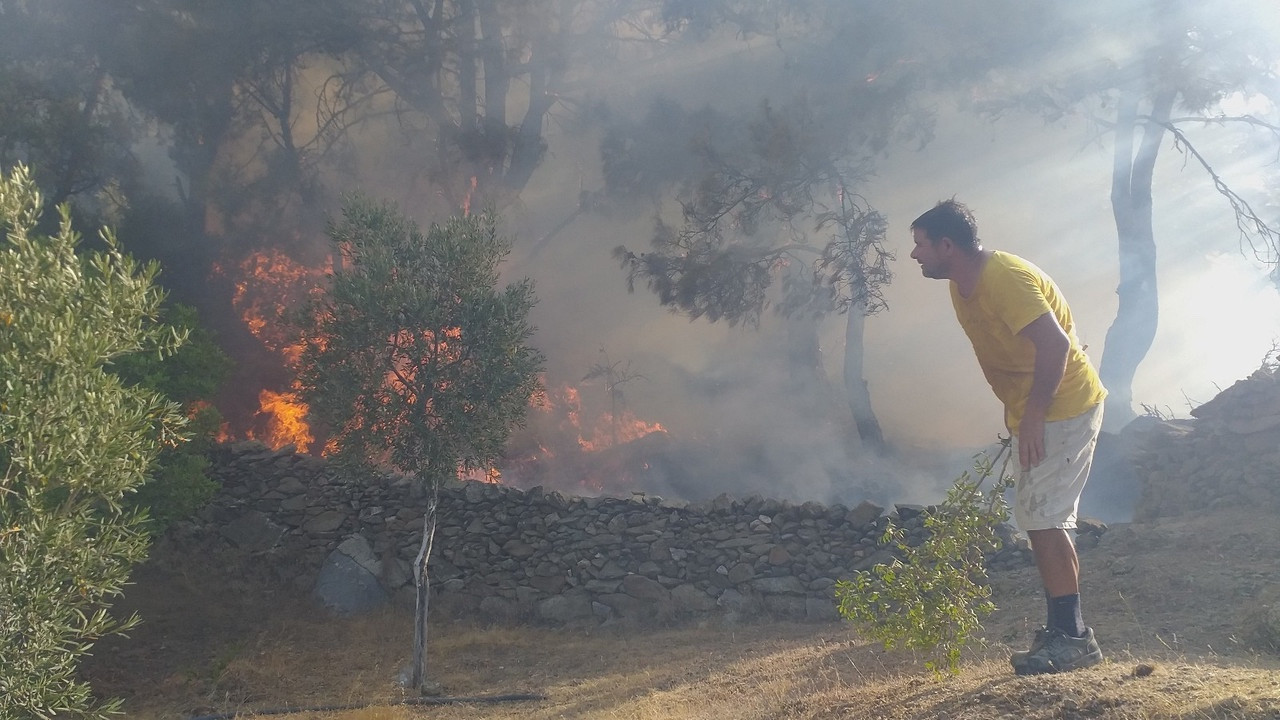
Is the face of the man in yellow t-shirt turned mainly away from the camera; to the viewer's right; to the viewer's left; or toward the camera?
to the viewer's left

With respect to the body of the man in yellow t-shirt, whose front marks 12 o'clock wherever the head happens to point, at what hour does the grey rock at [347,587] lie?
The grey rock is roughly at 1 o'clock from the man in yellow t-shirt.

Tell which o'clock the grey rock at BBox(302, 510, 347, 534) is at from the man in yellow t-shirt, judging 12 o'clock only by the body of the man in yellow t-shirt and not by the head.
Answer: The grey rock is roughly at 1 o'clock from the man in yellow t-shirt.

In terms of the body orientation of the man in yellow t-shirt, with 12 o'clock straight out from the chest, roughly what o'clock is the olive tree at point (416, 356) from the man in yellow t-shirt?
The olive tree is roughly at 1 o'clock from the man in yellow t-shirt.

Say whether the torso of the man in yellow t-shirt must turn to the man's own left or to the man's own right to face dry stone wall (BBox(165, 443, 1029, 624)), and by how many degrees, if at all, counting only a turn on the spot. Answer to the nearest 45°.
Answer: approximately 45° to the man's own right

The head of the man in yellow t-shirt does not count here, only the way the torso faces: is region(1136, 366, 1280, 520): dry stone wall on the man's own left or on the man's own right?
on the man's own right

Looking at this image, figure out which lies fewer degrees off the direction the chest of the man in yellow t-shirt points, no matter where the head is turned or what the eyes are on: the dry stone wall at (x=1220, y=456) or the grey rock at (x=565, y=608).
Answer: the grey rock

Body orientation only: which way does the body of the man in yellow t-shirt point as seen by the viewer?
to the viewer's left

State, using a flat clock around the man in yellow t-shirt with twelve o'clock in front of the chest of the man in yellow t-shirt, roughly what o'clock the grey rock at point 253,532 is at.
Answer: The grey rock is roughly at 1 o'clock from the man in yellow t-shirt.

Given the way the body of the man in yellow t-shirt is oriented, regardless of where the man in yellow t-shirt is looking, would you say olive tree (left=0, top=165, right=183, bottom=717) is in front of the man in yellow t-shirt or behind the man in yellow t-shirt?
in front

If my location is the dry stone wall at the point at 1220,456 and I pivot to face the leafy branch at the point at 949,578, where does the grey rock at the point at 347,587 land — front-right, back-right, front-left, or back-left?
front-right

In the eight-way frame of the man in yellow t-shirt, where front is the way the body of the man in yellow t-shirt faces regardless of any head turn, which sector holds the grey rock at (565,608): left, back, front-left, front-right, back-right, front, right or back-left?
front-right

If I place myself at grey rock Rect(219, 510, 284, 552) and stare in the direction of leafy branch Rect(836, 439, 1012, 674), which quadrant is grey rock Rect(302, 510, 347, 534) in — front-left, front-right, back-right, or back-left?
front-left
